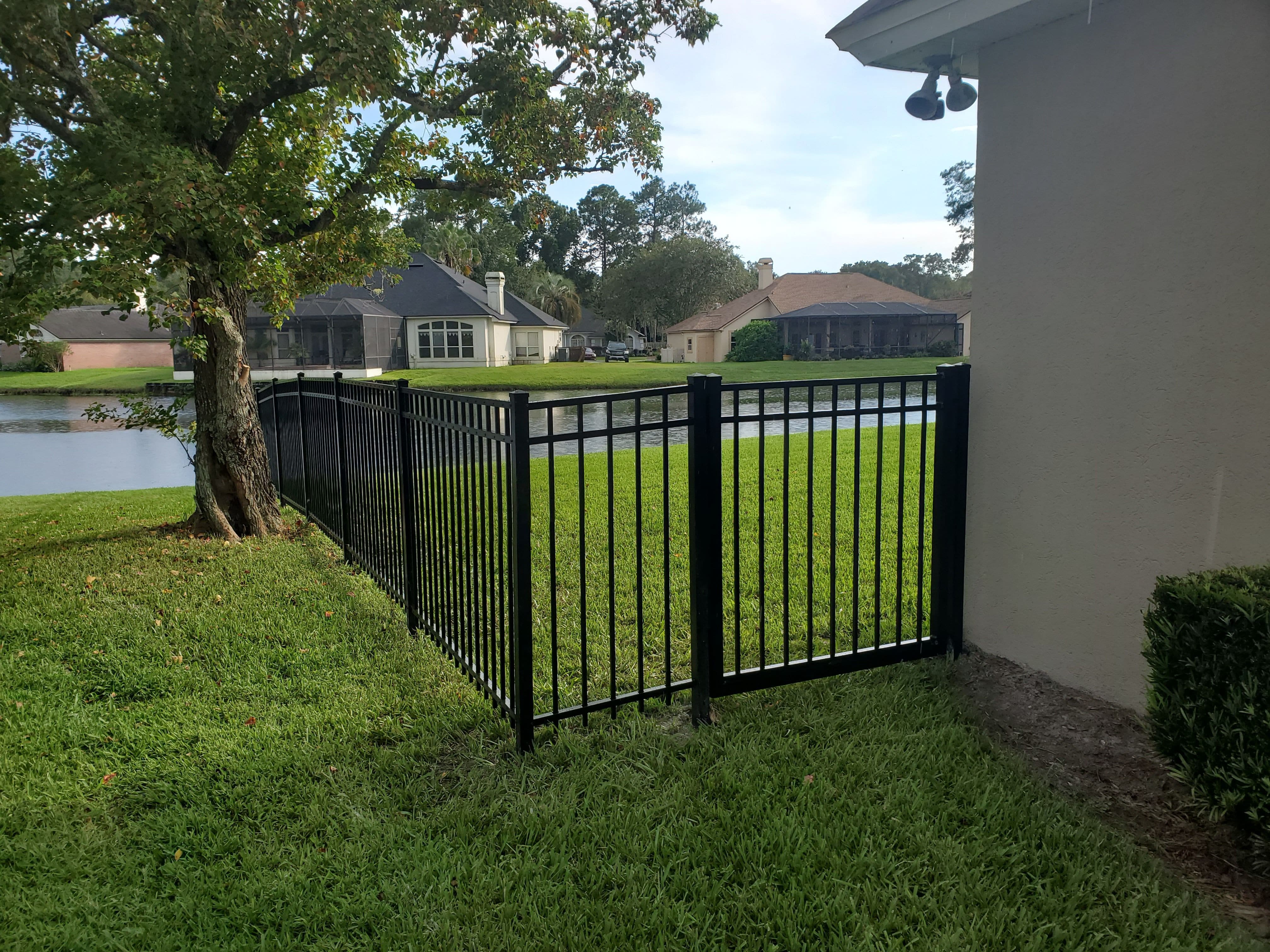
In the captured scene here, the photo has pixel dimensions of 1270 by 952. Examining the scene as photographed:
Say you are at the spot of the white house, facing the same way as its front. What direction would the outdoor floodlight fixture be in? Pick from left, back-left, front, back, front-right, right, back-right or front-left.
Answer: back

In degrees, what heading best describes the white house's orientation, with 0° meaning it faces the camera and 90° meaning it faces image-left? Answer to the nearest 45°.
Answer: approximately 180°

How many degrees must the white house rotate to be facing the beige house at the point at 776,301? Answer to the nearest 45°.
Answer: approximately 90° to its right

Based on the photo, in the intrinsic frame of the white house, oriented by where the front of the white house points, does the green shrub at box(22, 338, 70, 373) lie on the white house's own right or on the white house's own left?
on the white house's own left
